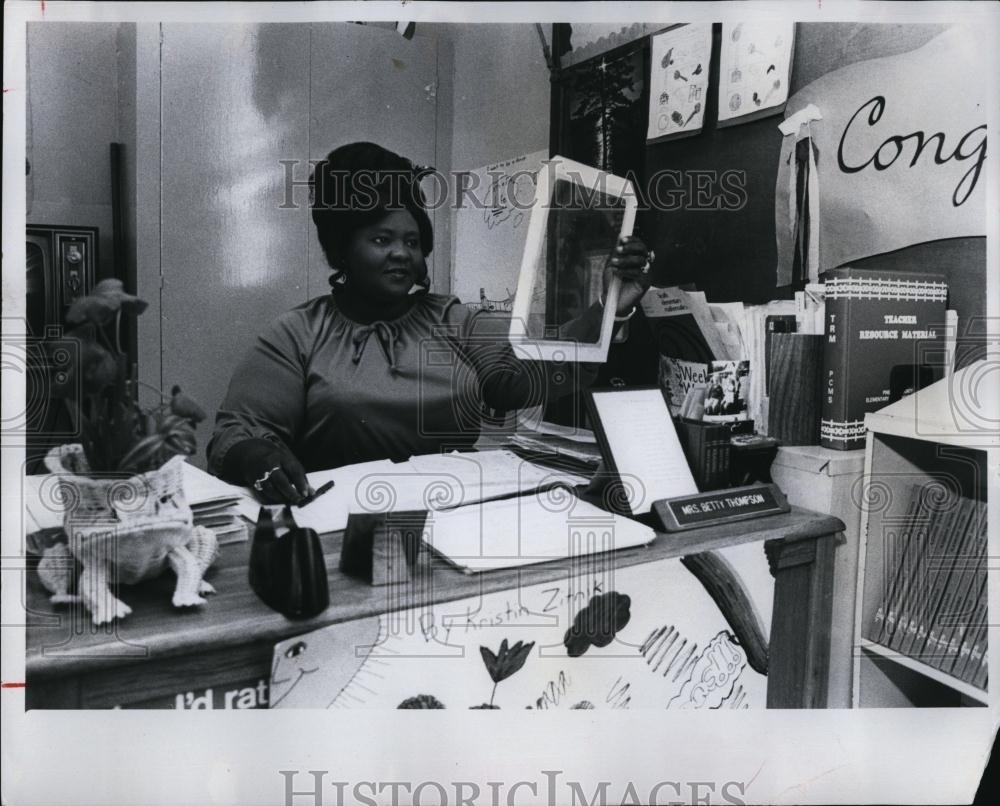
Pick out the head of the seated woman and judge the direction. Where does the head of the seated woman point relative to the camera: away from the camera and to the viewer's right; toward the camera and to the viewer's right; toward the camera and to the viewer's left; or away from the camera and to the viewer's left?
toward the camera and to the viewer's right

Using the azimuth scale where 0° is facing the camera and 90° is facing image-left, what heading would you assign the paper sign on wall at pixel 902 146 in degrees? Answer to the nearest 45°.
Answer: approximately 45°

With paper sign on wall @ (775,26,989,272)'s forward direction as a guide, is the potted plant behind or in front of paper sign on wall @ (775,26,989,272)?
in front

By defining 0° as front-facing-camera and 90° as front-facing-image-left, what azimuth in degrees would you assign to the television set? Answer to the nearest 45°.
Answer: approximately 0°
